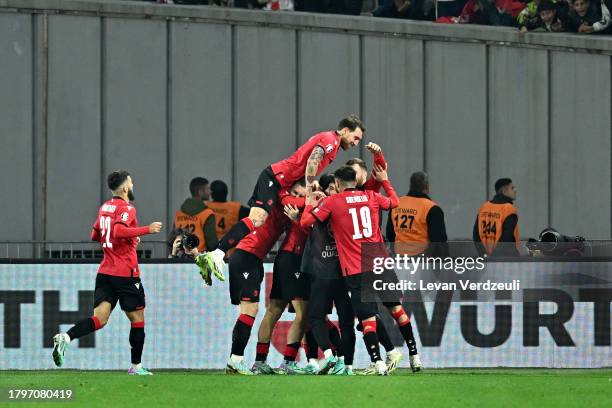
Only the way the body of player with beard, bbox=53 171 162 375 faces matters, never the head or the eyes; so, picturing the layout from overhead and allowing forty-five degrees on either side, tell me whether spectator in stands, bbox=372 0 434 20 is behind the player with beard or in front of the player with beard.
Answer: in front

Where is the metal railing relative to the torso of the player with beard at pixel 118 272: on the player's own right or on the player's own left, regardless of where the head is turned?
on the player's own left

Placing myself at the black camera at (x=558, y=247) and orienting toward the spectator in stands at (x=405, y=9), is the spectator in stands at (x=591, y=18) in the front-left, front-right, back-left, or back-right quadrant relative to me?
front-right

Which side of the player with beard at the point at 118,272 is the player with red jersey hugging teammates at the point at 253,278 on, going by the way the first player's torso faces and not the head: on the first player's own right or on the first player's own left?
on the first player's own right

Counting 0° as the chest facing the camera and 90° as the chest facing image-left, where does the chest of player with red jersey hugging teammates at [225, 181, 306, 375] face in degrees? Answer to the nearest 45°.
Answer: approximately 270°

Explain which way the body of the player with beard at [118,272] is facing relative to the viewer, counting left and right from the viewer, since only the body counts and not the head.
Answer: facing away from the viewer and to the right of the viewer

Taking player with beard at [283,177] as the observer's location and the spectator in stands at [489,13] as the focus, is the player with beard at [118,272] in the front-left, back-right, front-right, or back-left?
back-left
